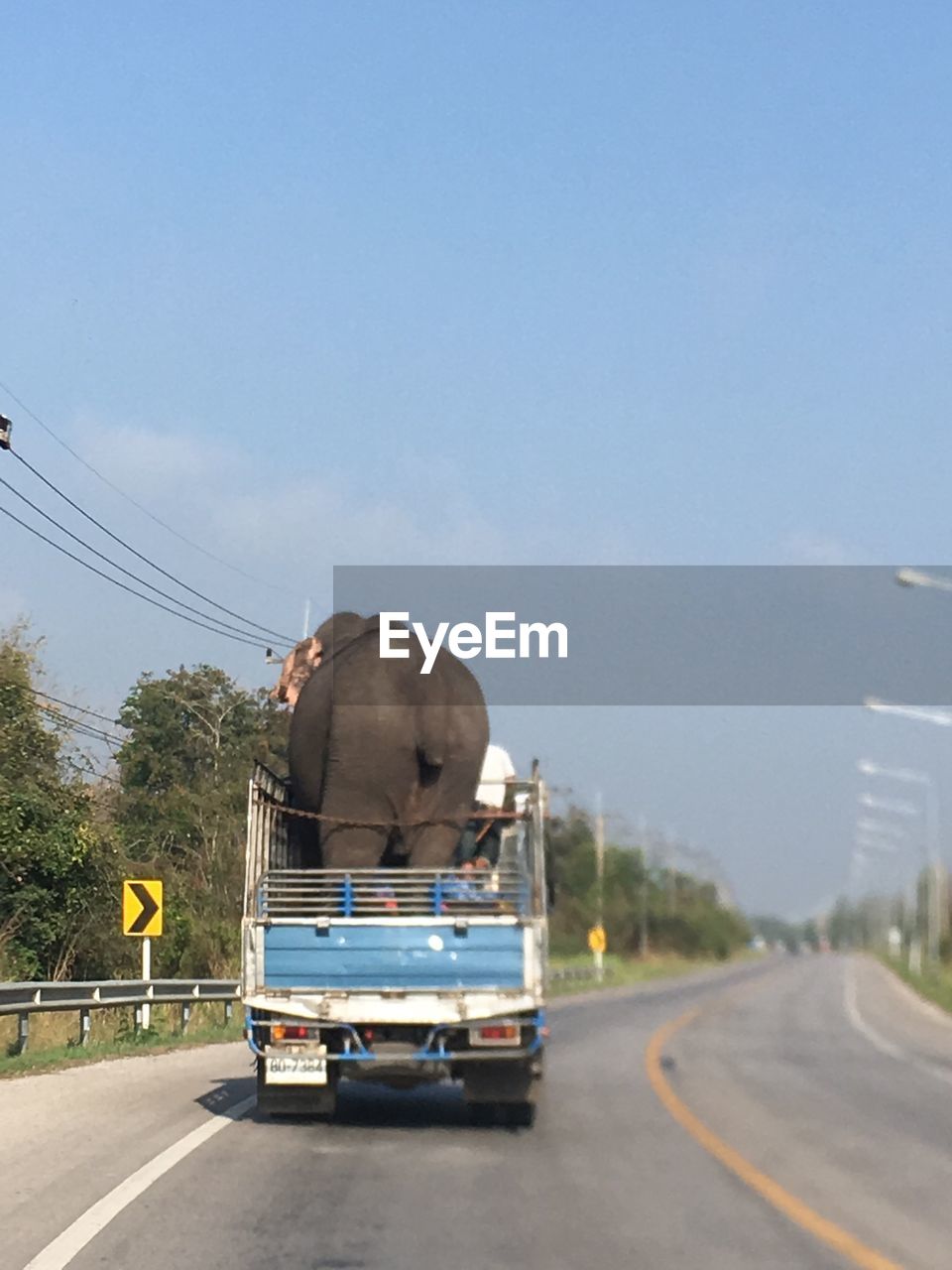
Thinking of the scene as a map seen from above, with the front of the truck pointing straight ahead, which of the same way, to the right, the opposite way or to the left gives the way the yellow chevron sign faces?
the opposite way

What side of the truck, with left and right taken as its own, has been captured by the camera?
back

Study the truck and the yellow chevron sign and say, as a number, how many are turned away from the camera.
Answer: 1

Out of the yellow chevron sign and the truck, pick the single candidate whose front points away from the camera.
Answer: the truck

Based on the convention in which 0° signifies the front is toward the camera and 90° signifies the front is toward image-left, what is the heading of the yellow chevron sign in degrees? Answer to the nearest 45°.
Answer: approximately 0°

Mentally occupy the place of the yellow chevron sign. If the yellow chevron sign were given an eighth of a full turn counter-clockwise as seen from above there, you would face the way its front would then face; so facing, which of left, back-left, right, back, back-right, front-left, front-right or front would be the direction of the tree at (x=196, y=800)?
back-left
